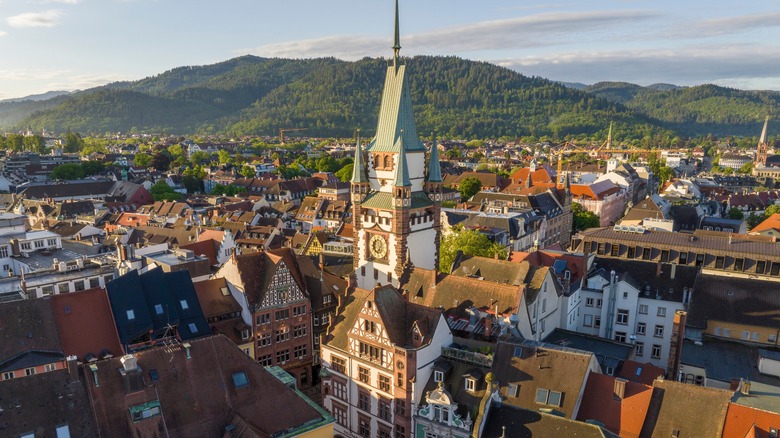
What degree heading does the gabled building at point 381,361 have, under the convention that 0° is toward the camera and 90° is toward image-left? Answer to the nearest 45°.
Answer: approximately 45°
